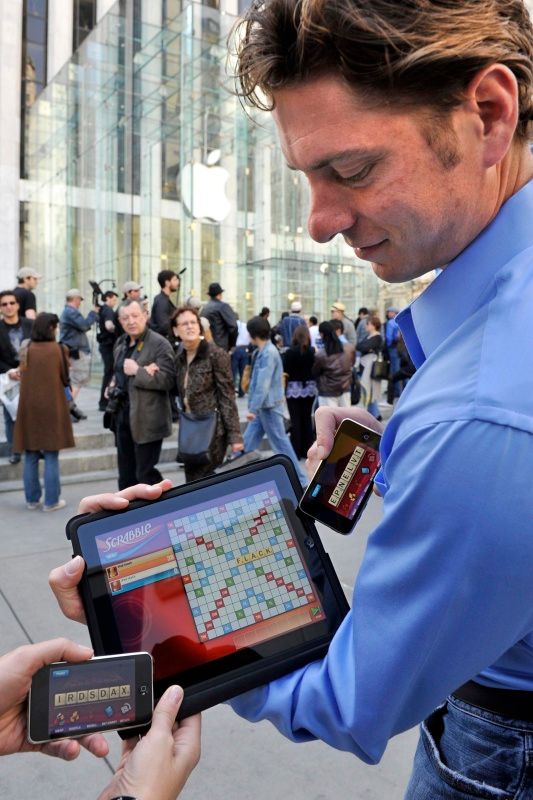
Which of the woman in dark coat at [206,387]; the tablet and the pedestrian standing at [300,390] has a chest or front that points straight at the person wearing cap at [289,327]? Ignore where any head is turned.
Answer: the pedestrian standing

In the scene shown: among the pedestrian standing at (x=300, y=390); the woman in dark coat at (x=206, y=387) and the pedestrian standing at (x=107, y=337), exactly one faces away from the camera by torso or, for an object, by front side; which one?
the pedestrian standing at (x=300, y=390)

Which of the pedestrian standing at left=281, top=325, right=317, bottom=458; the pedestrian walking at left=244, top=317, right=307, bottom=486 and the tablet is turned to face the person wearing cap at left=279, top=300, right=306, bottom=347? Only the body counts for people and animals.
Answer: the pedestrian standing at left=281, top=325, right=317, bottom=458

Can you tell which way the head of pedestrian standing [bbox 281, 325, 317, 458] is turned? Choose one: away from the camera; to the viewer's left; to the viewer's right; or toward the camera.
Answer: away from the camera

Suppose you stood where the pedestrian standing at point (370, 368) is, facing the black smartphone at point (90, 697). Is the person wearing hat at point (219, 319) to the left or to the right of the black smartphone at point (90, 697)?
right

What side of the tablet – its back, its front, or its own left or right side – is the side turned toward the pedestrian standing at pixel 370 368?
back

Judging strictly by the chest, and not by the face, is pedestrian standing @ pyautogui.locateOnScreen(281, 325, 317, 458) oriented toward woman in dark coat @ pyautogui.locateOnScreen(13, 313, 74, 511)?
no

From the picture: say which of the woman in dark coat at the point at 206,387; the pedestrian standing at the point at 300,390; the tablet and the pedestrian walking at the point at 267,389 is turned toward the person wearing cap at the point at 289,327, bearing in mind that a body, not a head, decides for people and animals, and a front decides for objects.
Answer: the pedestrian standing at the point at 300,390

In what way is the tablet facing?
toward the camera

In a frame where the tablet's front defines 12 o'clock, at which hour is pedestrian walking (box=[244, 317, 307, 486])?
The pedestrian walking is roughly at 6 o'clock from the tablet.

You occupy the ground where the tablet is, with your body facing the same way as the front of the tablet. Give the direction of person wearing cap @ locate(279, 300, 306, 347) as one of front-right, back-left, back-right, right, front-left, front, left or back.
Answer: back

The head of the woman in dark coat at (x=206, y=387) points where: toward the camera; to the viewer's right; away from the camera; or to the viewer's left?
toward the camera

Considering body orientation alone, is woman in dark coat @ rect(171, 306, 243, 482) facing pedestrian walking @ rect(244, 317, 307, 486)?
no

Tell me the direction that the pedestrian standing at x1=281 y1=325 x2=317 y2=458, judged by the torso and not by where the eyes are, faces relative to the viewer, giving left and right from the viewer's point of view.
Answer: facing away from the viewer

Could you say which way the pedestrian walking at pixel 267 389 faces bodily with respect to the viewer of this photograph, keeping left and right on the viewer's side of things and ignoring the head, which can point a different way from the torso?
facing to the left of the viewer

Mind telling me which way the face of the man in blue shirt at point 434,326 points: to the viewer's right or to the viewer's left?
to the viewer's left
